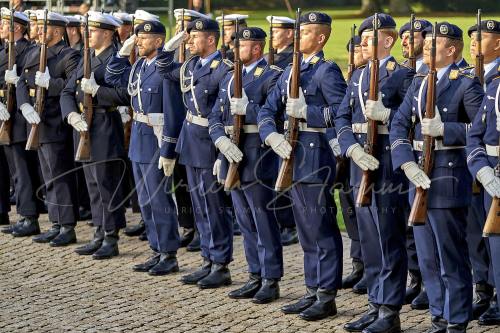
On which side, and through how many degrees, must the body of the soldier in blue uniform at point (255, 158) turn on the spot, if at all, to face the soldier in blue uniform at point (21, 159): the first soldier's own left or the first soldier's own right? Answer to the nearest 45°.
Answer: approximately 90° to the first soldier's own right

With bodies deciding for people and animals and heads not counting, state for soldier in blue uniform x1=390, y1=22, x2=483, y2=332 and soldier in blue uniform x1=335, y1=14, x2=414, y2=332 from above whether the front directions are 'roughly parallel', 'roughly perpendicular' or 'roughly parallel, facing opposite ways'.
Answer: roughly parallel

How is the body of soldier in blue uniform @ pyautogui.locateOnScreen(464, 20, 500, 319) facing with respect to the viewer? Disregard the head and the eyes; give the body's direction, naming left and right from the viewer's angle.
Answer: facing the viewer and to the left of the viewer

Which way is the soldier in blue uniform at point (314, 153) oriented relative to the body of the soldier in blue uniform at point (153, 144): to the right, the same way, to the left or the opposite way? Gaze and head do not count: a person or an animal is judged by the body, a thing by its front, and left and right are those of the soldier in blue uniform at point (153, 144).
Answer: the same way

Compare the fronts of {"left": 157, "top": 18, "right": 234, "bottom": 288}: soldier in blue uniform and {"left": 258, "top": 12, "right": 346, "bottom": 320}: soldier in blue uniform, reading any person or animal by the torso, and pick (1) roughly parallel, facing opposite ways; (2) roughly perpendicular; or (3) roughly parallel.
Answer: roughly parallel

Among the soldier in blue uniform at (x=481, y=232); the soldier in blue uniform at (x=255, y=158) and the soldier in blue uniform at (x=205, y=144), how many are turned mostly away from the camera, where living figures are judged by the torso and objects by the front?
0

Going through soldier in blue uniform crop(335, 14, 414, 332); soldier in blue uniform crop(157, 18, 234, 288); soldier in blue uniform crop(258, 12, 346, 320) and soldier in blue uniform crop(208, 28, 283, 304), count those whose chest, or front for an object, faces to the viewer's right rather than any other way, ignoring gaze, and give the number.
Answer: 0

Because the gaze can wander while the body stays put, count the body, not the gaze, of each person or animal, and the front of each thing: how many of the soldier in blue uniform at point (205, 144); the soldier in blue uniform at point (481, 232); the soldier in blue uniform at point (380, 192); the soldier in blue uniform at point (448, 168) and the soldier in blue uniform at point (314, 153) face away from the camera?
0

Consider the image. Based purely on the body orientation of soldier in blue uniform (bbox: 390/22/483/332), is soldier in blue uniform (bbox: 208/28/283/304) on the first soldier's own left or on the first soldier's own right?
on the first soldier's own right

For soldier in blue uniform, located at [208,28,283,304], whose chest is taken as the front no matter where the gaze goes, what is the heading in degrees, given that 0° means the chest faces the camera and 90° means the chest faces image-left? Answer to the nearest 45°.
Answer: approximately 45°

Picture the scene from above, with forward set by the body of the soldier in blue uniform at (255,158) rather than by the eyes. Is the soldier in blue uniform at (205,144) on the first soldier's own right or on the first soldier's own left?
on the first soldier's own right

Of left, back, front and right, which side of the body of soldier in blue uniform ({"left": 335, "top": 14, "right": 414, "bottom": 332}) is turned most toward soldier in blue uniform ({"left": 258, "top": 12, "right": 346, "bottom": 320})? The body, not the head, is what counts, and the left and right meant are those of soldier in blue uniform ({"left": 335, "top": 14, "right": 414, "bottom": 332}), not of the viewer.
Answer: right

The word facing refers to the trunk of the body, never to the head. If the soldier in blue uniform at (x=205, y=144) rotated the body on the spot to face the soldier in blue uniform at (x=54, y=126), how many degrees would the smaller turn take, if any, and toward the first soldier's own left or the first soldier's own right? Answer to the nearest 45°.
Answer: approximately 90° to the first soldier's own right

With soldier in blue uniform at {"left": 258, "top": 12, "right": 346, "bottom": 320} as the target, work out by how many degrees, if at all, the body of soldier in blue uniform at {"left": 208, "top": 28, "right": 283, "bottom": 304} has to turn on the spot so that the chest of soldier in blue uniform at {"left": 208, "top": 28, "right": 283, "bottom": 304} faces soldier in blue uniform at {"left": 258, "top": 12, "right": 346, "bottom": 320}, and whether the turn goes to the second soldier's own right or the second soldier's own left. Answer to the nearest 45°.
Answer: approximately 90° to the second soldier's own left

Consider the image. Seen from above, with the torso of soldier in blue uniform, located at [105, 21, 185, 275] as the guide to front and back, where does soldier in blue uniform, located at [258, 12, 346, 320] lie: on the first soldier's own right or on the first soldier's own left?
on the first soldier's own left

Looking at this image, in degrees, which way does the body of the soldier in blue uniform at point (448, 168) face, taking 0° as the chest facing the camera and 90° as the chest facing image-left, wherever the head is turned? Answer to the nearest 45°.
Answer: approximately 45°
